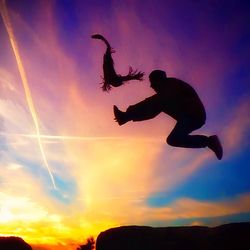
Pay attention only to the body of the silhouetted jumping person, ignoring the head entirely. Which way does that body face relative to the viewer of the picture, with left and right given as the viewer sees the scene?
facing to the left of the viewer

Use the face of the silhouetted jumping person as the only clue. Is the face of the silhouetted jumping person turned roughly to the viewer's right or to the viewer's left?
to the viewer's left
